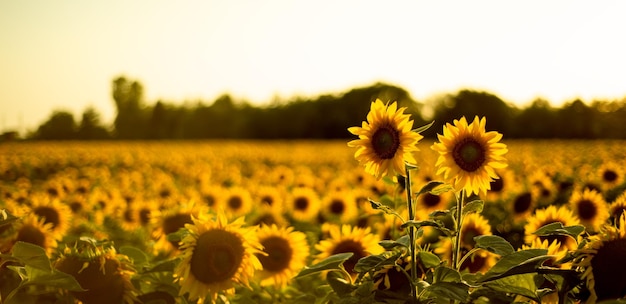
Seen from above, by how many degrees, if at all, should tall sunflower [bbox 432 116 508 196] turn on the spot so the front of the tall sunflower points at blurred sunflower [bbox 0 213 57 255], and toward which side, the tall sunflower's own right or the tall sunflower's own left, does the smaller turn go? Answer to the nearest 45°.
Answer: approximately 90° to the tall sunflower's own right

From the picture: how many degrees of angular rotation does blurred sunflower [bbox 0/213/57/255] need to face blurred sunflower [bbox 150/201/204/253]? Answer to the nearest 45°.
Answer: approximately 90° to its left

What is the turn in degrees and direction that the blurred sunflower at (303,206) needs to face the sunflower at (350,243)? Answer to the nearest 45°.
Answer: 0° — it already faces it

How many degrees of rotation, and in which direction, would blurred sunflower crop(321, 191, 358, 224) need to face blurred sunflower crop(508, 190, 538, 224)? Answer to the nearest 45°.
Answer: approximately 90° to its left

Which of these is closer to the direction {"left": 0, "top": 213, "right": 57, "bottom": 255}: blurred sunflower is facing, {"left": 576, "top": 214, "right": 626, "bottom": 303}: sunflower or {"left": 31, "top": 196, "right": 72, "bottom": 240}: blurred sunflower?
the sunflower

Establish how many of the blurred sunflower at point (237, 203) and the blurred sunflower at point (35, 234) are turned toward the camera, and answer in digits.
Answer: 2

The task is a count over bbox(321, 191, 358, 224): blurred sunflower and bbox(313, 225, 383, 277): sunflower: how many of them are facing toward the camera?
2
